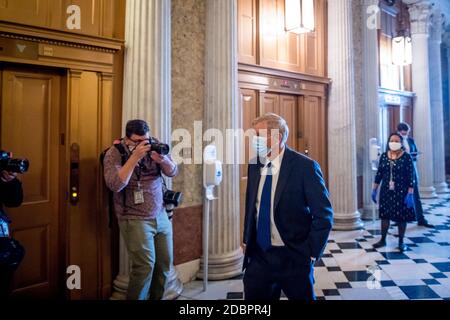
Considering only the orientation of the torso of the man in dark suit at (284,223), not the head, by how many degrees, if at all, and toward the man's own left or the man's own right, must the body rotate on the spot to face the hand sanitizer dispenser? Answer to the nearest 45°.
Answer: approximately 90° to the man's own right

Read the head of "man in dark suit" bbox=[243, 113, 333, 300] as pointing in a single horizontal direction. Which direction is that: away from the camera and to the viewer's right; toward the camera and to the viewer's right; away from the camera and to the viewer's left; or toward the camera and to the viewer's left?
toward the camera and to the viewer's left

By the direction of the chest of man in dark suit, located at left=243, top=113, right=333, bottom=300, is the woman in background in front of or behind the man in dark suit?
behind

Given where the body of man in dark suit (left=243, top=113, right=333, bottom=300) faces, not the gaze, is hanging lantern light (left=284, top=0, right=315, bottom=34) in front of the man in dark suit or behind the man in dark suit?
behind

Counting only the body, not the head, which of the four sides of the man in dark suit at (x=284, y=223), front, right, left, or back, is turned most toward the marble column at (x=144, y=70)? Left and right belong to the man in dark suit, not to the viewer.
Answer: right

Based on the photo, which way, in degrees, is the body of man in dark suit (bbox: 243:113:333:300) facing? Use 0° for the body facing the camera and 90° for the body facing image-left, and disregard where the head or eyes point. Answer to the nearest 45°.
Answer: approximately 45°

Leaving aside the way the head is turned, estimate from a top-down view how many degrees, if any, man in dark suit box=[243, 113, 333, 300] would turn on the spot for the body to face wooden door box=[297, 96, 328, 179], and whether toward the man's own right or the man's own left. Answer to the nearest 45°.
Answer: approximately 135° to the man's own right

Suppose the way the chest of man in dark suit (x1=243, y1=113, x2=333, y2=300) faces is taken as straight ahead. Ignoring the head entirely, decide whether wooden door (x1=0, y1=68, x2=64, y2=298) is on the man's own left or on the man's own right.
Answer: on the man's own right

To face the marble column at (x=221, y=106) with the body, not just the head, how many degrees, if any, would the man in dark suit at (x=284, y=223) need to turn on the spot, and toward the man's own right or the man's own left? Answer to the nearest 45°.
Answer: approximately 135° to the man's own right

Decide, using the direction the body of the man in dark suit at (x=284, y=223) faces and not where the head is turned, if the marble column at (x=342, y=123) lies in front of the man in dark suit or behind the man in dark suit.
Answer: behind

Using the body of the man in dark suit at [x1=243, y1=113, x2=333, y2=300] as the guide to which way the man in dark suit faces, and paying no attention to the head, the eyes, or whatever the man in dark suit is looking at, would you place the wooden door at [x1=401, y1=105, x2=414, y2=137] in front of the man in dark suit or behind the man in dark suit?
behind
